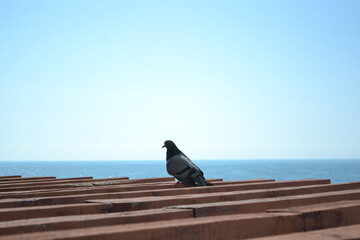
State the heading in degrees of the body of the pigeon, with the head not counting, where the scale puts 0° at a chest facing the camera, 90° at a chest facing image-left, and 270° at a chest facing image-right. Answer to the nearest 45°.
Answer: approximately 90°
